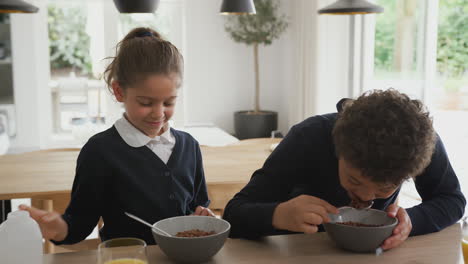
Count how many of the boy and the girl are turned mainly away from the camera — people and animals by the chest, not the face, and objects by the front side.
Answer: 0

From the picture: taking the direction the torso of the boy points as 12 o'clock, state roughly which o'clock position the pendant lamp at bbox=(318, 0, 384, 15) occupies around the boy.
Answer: The pendant lamp is roughly at 6 o'clock from the boy.

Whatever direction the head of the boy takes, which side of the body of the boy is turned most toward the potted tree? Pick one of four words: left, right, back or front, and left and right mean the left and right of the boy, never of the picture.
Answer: back

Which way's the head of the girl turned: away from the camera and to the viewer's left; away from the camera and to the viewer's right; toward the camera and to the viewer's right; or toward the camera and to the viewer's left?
toward the camera and to the viewer's right

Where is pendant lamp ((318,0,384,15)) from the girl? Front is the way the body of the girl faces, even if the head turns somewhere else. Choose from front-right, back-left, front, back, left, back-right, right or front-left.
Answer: left

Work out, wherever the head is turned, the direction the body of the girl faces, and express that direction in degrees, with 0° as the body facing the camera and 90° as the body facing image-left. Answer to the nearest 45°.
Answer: approximately 315°

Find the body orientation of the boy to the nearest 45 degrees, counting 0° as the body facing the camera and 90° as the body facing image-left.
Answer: approximately 0°
